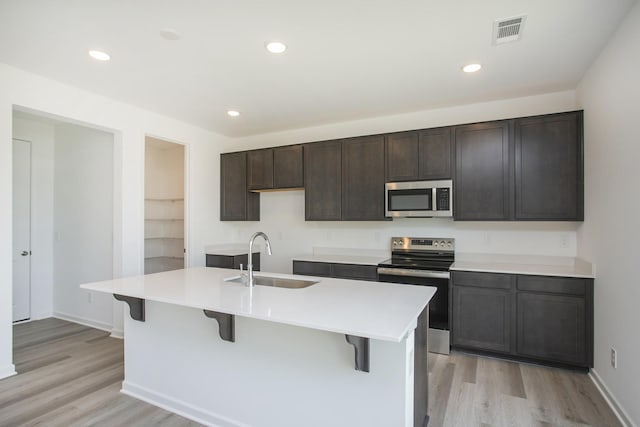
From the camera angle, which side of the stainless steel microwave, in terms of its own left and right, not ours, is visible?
front

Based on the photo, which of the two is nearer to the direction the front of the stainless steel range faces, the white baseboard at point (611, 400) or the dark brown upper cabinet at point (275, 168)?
the white baseboard

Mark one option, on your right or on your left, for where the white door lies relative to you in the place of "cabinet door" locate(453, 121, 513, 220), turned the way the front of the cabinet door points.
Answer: on your right

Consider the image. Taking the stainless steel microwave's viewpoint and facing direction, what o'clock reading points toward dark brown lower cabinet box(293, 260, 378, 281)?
The dark brown lower cabinet is roughly at 3 o'clock from the stainless steel microwave.

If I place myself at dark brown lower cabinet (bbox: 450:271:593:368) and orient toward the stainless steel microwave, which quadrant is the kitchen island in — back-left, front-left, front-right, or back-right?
front-left

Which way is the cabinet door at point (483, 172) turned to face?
toward the camera

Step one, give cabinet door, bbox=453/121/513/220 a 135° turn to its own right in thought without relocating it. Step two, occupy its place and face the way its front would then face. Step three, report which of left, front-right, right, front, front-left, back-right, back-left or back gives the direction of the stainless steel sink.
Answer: left

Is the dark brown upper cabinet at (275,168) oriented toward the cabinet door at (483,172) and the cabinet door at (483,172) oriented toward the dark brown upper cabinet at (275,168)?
no

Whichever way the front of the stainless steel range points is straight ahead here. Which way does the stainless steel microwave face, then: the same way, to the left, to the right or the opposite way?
the same way

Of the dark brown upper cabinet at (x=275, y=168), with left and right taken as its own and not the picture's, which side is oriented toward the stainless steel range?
left

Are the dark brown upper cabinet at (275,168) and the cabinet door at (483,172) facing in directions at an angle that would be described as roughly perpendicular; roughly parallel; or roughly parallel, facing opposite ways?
roughly parallel

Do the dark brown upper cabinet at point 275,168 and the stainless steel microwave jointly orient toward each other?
no

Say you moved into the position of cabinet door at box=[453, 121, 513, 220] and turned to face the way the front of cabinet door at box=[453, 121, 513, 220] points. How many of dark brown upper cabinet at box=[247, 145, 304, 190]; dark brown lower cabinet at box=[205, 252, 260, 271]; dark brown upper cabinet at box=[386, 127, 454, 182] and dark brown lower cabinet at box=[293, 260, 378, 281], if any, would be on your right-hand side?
4

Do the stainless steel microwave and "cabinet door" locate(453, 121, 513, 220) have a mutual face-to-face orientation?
no

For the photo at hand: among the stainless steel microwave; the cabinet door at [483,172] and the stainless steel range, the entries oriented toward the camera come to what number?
3

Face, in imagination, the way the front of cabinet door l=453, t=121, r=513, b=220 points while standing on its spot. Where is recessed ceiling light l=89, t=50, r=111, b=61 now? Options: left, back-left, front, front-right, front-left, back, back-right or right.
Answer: front-right

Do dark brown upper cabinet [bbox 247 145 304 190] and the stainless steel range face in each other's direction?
no

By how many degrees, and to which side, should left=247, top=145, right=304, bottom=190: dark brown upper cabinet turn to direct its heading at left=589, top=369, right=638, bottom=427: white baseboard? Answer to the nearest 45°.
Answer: approximately 90° to its left

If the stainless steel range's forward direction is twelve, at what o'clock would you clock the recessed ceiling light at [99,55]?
The recessed ceiling light is roughly at 2 o'clock from the stainless steel range.

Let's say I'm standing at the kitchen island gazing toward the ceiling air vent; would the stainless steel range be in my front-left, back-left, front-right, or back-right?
front-left

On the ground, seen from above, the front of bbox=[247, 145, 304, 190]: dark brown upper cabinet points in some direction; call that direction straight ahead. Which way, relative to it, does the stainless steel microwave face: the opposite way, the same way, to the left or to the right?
the same way
